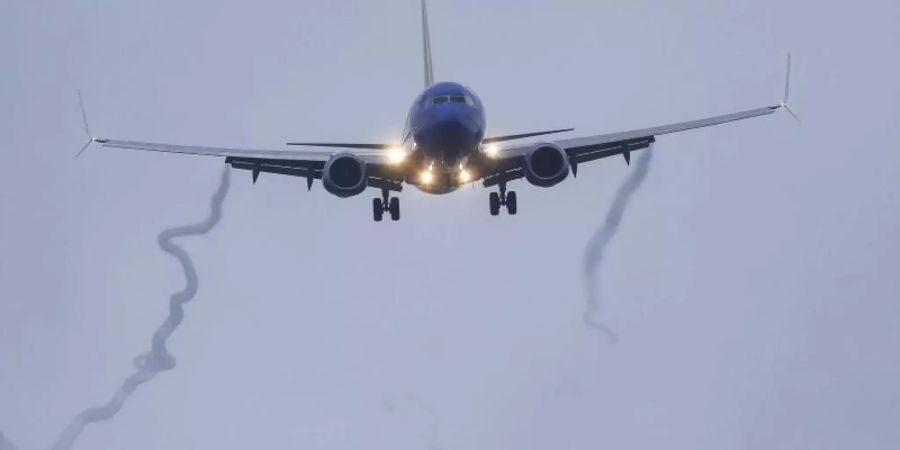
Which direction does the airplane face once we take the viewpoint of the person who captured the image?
facing the viewer
